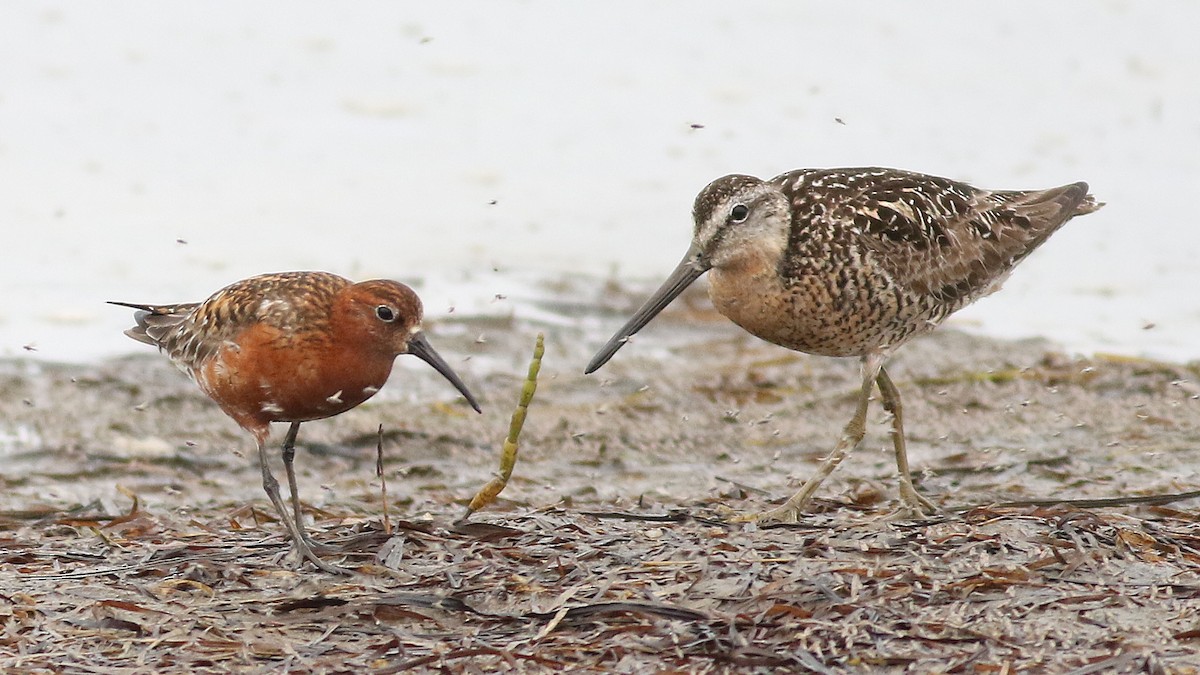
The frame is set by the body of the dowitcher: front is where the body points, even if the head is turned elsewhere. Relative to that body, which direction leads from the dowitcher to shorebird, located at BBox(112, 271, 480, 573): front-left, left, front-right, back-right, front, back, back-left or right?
front-left

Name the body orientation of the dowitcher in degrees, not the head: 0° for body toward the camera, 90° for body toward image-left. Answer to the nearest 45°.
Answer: approximately 90°
